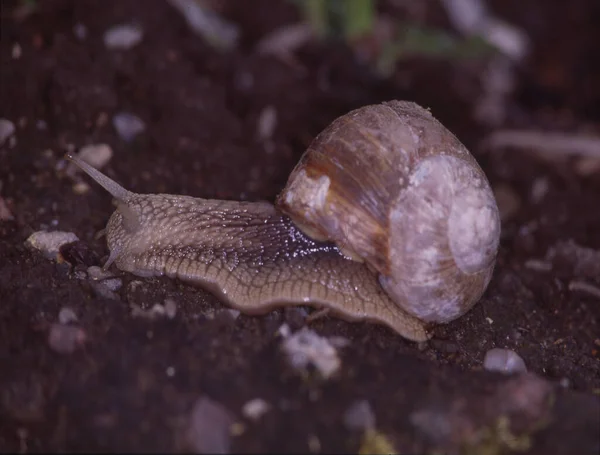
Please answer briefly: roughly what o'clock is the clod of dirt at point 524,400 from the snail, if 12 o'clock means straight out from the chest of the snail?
The clod of dirt is roughly at 8 o'clock from the snail.

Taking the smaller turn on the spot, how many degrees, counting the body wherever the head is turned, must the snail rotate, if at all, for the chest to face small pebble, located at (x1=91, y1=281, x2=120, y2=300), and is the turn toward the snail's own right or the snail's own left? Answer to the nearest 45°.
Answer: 0° — it already faces it

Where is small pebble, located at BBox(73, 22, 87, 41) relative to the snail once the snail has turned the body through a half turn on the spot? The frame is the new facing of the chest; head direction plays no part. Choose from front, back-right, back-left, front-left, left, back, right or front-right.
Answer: back-left

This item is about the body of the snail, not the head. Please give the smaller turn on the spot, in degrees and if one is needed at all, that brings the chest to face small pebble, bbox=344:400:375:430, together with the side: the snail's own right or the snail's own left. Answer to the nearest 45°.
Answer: approximately 90° to the snail's own left

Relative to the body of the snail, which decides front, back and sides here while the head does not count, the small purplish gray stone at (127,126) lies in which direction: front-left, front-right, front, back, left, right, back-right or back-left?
front-right

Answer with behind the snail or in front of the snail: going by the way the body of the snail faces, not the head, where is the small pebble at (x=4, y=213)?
in front

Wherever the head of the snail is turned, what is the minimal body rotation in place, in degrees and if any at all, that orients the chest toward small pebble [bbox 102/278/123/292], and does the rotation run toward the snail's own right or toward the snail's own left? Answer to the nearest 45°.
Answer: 0° — it already faces it

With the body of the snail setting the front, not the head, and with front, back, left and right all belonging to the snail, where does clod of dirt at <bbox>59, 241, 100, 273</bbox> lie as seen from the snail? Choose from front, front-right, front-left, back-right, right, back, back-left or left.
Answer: front

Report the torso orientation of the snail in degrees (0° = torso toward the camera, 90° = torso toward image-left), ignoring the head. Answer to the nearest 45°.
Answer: approximately 90°

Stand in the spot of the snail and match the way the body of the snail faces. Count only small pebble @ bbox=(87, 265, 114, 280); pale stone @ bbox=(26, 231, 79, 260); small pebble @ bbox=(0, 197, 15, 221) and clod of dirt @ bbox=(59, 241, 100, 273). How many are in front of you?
4

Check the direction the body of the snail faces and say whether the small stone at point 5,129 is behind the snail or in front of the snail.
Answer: in front

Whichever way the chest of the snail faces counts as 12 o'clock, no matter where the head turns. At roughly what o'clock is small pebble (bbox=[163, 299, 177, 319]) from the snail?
The small pebble is roughly at 11 o'clock from the snail.

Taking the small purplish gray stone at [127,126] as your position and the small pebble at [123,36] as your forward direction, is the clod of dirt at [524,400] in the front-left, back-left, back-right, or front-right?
back-right

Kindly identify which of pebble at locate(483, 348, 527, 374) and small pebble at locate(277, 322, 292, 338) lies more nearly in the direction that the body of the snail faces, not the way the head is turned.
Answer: the small pebble

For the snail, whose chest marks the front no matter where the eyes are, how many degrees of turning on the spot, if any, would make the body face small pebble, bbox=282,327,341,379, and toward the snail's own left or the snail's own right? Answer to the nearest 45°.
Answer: approximately 90° to the snail's own left
